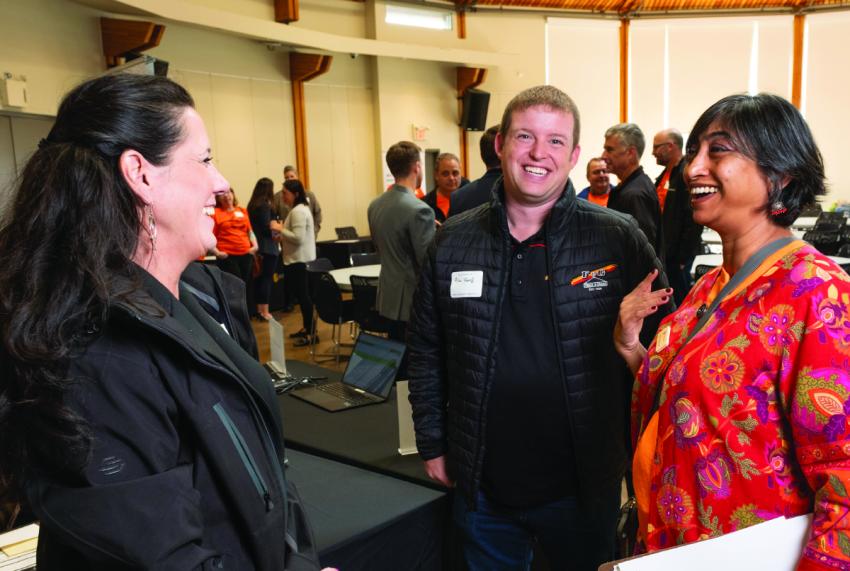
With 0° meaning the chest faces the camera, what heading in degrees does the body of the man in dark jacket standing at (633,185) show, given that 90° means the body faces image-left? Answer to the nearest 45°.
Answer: approximately 90°

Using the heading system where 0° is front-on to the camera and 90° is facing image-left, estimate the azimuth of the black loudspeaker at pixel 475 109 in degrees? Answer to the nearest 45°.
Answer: approximately 0°

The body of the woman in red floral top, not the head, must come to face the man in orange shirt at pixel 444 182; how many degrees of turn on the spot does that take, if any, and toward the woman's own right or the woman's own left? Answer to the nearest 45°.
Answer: approximately 90° to the woman's own right

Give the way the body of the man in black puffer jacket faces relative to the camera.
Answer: toward the camera

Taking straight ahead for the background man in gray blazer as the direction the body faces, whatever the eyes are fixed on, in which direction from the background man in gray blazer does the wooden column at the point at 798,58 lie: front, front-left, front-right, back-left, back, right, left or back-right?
front

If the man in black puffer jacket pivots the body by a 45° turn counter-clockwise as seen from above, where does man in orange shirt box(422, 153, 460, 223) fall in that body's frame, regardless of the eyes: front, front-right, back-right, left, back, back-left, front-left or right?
back-left

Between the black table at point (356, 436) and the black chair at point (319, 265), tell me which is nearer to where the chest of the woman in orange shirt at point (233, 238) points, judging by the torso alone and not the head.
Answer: the black table

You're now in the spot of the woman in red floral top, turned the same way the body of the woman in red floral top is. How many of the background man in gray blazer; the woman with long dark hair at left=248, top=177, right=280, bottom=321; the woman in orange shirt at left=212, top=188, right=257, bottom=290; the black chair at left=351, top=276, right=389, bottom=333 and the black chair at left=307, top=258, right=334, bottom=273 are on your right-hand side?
5

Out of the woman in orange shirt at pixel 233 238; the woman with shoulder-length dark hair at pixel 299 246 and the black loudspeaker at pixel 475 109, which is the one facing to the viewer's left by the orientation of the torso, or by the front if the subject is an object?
the woman with shoulder-length dark hair

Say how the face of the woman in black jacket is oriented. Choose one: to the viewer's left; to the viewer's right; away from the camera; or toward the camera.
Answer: to the viewer's right

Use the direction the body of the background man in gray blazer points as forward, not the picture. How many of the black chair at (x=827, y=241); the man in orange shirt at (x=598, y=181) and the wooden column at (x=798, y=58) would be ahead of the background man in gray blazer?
3

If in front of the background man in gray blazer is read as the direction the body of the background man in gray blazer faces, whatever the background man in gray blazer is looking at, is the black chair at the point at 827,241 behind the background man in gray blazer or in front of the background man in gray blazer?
in front

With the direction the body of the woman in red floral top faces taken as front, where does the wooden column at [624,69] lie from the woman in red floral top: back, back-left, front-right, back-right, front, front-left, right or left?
back-right

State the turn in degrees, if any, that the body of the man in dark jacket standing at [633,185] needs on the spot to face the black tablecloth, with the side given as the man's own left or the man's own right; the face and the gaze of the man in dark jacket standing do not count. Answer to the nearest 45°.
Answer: approximately 90° to the man's own left

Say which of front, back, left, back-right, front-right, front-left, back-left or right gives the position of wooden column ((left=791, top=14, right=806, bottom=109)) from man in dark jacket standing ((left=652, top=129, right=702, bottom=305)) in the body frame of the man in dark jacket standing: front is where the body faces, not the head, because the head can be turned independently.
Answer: right

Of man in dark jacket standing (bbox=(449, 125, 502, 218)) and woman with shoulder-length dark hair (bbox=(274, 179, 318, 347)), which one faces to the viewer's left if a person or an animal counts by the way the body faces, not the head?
the woman with shoulder-length dark hair
